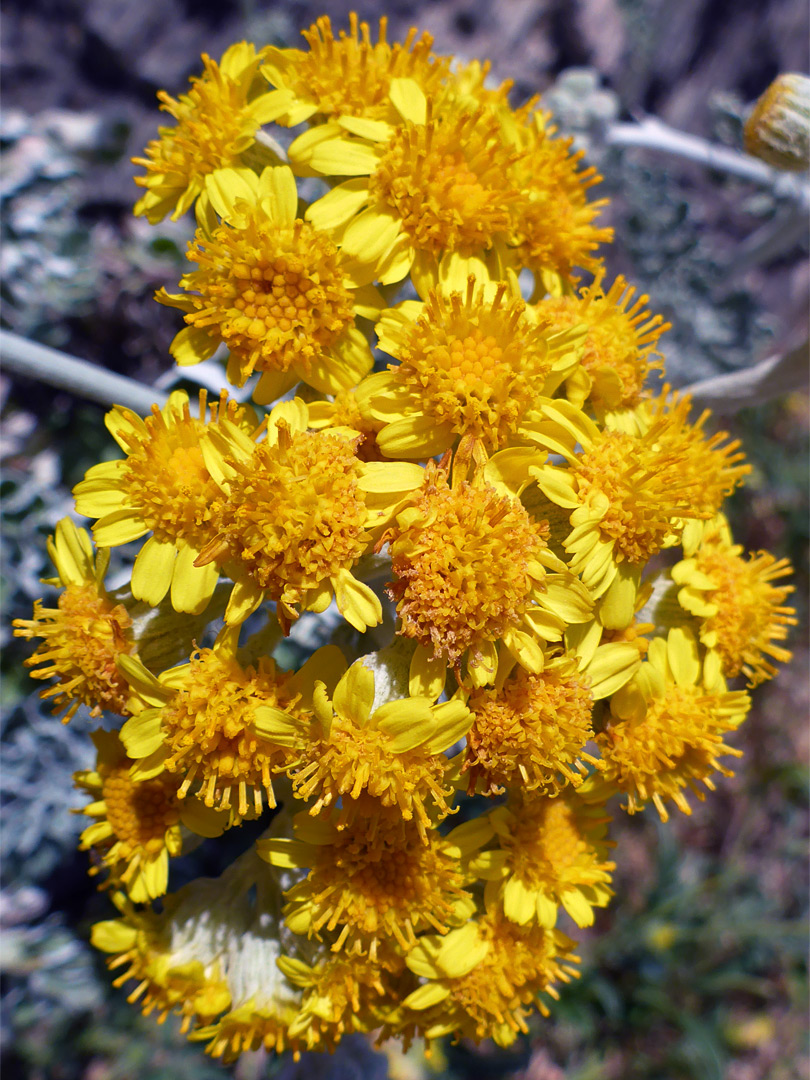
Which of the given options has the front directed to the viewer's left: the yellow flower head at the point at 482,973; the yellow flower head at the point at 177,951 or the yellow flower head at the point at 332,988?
the yellow flower head at the point at 177,951

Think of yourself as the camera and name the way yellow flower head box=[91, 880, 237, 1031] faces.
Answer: facing to the left of the viewer

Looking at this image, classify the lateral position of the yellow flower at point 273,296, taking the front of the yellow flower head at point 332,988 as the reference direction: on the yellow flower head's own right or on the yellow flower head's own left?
on the yellow flower head's own right

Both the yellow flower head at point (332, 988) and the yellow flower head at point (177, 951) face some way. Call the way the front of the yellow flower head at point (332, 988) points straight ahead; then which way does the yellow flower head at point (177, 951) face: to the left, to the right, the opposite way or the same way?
to the right

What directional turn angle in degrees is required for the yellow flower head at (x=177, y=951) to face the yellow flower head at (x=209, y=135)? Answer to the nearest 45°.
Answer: approximately 45° to its right

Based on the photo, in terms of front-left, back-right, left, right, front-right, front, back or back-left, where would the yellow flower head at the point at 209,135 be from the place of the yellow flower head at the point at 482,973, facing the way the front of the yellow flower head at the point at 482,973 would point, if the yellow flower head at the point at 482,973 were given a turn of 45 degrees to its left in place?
back

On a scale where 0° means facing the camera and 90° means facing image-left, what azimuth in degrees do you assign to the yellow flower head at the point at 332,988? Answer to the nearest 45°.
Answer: approximately 0°

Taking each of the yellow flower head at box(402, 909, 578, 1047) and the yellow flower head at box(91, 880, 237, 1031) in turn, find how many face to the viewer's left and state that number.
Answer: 1
